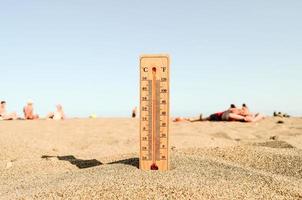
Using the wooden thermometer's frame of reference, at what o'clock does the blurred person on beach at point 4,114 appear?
The blurred person on beach is roughly at 5 o'clock from the wooden thermometer.

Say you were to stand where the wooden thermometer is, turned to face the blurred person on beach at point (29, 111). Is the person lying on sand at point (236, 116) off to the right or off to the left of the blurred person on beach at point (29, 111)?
right

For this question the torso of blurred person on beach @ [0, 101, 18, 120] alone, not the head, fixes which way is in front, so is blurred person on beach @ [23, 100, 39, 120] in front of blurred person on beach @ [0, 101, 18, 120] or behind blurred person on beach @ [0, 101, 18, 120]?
in front

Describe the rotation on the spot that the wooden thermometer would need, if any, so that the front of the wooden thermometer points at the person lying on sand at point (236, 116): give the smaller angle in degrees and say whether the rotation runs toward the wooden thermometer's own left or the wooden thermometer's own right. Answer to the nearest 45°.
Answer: approximately 180°

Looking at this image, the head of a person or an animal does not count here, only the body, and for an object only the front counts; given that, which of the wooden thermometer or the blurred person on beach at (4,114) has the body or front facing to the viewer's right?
the blurred person on beach

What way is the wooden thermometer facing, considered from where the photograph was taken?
facing the viewer

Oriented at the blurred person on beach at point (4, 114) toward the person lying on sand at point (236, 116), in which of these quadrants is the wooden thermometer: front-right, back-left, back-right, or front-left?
front-right

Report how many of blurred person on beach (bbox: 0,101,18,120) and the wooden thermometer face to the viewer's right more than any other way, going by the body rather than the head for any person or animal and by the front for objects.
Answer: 1

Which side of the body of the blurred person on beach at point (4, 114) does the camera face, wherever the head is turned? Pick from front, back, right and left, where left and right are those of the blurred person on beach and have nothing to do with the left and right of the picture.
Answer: right

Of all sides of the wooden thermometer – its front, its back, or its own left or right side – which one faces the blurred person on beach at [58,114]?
back

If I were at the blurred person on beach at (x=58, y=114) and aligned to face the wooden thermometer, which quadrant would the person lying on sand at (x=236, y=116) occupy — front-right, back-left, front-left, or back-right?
front-left

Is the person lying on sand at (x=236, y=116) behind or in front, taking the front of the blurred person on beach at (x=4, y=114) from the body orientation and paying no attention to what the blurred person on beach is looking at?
in front

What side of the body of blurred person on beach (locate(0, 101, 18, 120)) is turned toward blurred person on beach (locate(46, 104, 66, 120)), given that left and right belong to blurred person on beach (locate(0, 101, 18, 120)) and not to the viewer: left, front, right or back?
front
